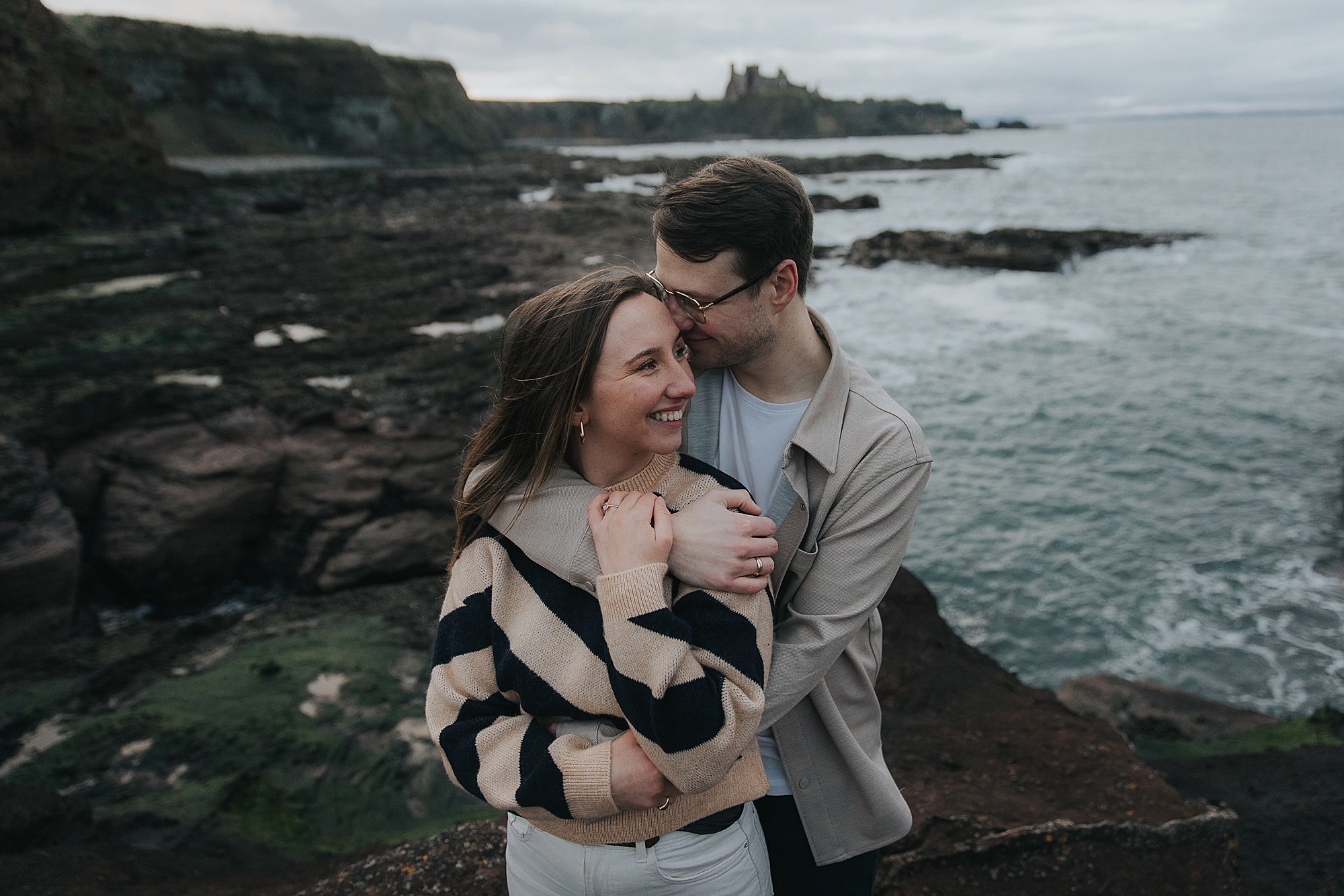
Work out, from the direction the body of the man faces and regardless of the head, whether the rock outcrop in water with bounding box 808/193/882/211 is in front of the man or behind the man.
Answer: behind

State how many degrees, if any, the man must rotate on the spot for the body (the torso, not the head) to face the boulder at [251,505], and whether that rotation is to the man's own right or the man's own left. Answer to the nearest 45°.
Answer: approximately 90° to the man's own right

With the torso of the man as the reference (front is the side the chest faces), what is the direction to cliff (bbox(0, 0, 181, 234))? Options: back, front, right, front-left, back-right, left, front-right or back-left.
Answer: right

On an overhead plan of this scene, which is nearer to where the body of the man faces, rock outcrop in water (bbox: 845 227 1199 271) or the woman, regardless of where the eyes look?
the woman

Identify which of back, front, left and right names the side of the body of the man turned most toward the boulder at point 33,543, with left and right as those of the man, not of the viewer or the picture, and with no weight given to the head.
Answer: right

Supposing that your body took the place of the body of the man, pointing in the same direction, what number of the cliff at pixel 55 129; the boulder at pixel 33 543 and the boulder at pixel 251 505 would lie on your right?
3

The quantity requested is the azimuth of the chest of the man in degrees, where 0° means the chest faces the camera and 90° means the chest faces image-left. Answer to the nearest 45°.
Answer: approximately 45°

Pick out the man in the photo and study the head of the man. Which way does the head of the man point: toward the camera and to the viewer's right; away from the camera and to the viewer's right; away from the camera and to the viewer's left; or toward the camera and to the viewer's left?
toward the camera and to the viewer's left

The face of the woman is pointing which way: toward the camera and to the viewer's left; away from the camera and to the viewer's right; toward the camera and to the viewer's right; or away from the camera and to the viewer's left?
toward the camera and to the viewer's right

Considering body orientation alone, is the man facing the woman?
yes

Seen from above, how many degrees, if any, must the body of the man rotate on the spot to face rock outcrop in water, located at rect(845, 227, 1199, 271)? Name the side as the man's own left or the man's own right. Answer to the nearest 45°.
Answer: approximately 135° to the man's own right
